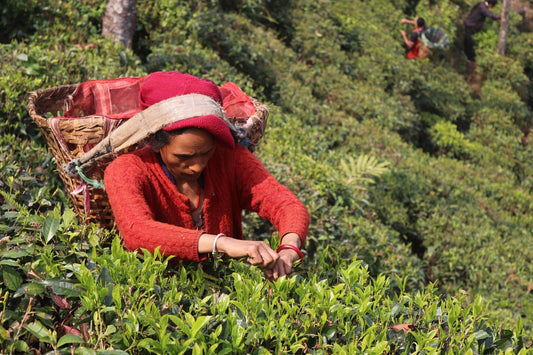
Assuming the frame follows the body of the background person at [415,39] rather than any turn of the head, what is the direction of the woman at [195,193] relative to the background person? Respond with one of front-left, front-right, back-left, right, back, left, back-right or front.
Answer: left

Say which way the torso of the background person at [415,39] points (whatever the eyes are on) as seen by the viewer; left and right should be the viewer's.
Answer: facing to the left of the viewer

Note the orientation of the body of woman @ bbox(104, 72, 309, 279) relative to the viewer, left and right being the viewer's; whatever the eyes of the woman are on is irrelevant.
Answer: facing the viewer and to the right of the viewer

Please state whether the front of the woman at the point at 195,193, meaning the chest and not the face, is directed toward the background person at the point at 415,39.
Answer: no

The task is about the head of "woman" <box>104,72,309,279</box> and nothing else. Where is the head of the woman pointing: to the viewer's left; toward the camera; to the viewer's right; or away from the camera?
toward the camera

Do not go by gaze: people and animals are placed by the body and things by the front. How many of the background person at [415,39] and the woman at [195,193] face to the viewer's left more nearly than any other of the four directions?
1
